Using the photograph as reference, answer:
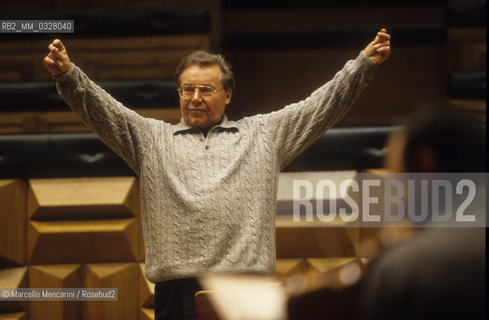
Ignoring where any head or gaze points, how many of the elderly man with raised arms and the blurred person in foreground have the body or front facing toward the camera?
1

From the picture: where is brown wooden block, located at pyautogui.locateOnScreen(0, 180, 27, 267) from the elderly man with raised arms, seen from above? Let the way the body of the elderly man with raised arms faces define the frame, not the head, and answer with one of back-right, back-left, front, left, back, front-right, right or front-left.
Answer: back-right

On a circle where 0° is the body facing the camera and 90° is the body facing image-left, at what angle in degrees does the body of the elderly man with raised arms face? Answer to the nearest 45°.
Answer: approximately 0°

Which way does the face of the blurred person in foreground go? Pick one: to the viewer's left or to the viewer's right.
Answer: to the viewer's left

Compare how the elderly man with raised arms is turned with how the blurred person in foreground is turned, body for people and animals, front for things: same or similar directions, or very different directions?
very different directions

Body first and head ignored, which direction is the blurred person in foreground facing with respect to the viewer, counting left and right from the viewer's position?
facing away from the viewer and to the left of the viewer

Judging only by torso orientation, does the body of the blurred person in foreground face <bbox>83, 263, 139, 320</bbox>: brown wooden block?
yes

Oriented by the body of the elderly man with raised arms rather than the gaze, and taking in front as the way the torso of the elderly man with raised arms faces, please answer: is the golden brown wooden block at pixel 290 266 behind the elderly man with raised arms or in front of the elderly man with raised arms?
behind

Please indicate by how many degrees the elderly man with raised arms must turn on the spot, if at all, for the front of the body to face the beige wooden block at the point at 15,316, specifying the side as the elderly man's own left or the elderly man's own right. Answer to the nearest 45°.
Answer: approximately 135° to the elderly man's own right
